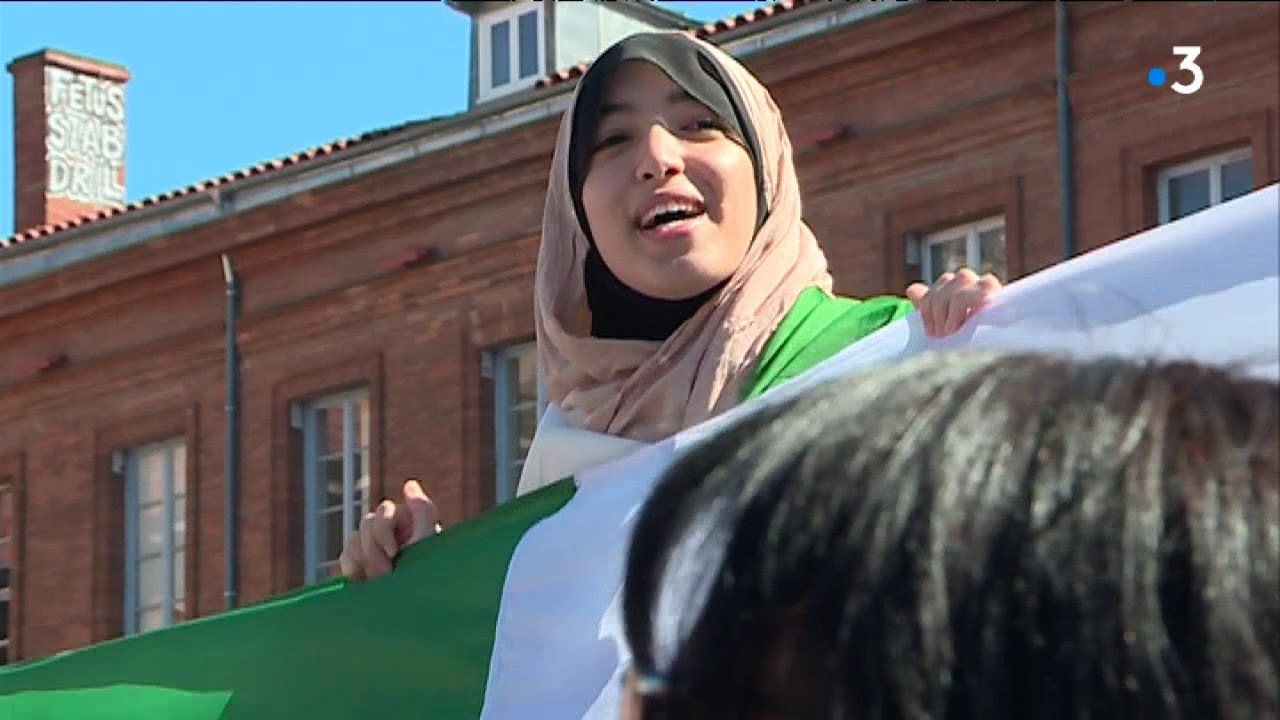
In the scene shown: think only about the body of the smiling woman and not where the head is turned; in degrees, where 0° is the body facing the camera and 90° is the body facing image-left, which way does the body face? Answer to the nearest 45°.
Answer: approximately 0°

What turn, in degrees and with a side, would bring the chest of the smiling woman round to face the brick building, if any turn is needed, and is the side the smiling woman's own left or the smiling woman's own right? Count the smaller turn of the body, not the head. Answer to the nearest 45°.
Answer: approximately 180°

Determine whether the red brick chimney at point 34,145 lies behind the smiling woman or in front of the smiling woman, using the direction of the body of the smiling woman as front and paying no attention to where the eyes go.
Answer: behind
